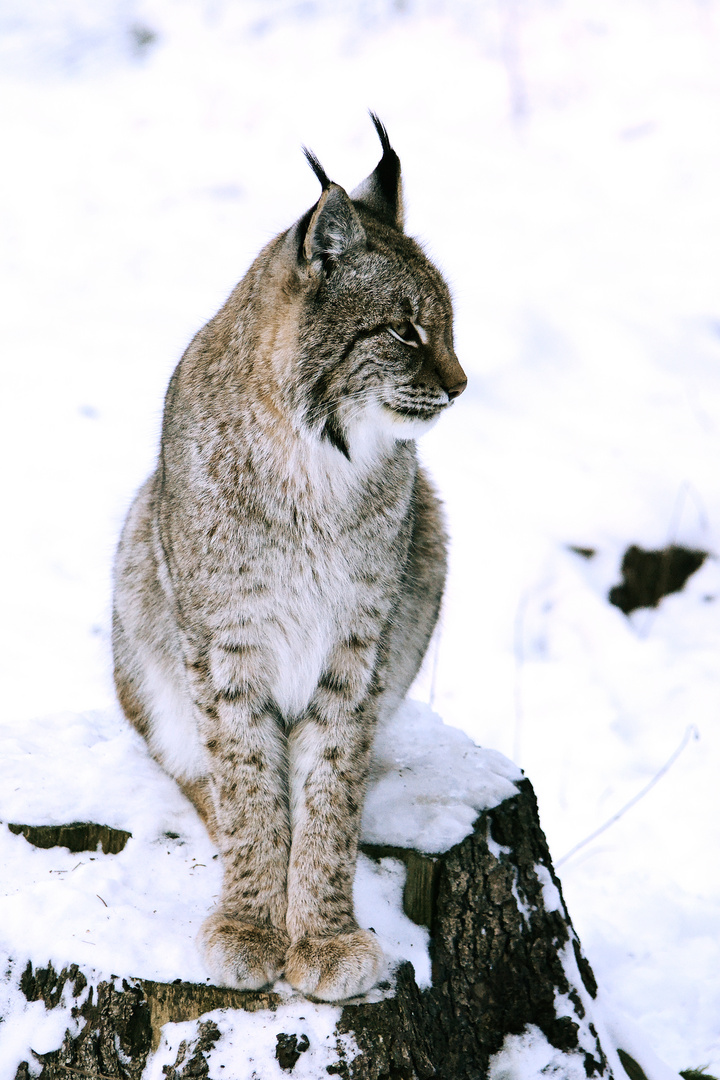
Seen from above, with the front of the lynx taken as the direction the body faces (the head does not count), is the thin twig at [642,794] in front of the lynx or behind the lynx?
behind

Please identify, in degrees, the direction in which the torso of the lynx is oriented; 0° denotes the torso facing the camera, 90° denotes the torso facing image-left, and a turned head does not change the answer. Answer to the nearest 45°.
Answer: approximately 0°
